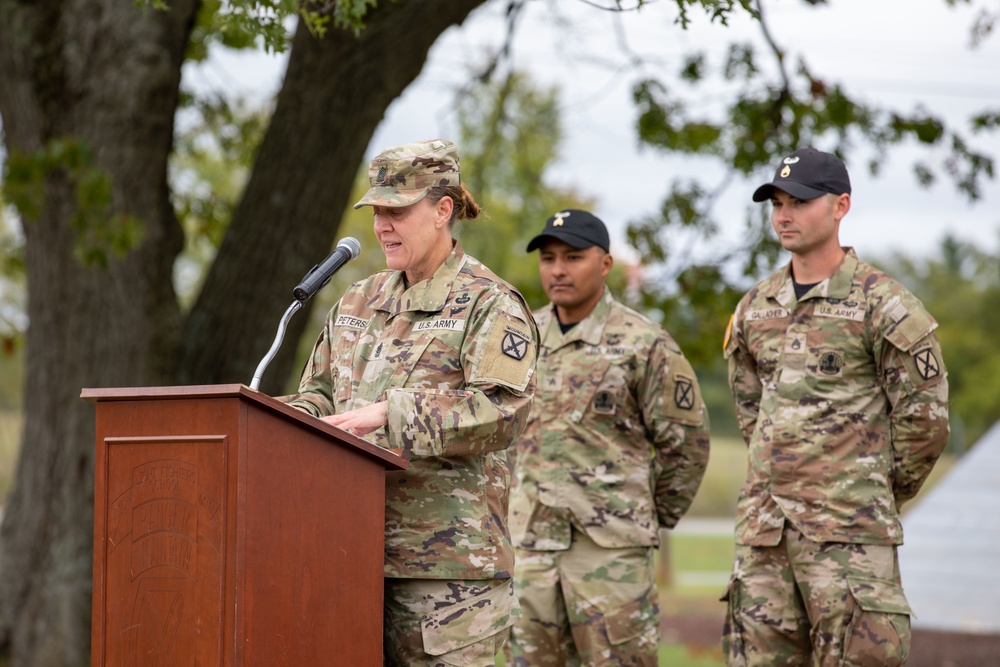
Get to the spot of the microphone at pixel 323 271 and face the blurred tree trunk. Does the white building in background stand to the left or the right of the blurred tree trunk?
right

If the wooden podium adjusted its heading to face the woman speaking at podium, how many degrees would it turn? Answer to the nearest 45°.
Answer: approximately 180°

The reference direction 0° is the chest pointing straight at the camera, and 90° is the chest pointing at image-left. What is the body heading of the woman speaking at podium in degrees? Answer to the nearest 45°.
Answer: approximately 45°

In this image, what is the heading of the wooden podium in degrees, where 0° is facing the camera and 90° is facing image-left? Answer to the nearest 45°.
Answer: approximately 45°

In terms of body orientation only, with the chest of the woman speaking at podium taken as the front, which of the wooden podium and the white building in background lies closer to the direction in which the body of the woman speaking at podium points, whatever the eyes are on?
the wooden podium

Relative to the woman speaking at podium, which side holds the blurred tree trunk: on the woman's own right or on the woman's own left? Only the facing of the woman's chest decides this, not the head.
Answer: on the woman's own right

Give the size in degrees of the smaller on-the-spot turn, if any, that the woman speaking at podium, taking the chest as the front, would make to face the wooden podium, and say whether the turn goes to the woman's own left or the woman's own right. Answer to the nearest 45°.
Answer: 0° — they already face it
